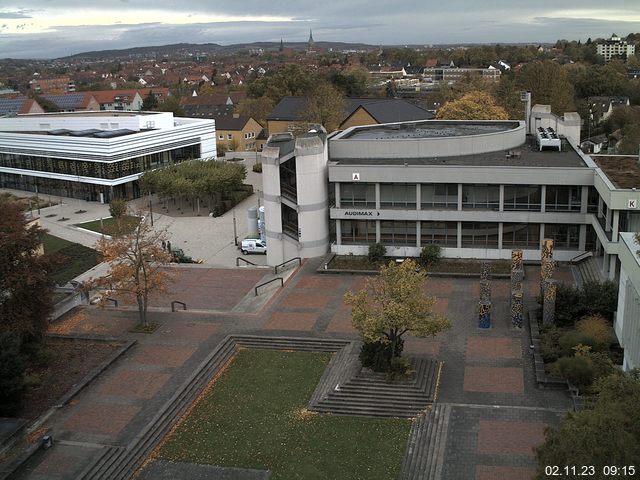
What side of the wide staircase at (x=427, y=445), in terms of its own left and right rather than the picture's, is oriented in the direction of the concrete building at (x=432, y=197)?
right

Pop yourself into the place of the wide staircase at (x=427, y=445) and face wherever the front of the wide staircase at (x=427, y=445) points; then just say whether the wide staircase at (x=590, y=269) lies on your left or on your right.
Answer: on your right

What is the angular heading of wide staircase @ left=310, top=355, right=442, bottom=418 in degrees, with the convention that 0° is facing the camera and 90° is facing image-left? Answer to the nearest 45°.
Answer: approximately 0°

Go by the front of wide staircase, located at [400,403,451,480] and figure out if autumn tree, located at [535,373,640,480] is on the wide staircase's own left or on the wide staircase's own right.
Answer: on the wide staircase's own left

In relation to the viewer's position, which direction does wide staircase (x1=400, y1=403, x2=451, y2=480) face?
facing to the left of the viewer

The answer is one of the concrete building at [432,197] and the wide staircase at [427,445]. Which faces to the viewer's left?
the wide staircase

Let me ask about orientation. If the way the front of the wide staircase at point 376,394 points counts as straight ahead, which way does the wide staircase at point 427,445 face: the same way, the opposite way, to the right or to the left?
to the right
